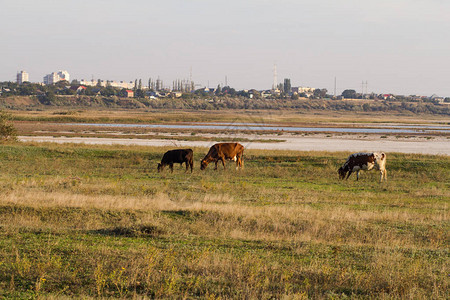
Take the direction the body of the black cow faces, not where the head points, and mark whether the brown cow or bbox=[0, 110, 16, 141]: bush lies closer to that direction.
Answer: the bush

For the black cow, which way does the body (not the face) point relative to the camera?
to the viewer's left

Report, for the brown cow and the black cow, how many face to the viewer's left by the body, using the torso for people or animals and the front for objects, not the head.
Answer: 2

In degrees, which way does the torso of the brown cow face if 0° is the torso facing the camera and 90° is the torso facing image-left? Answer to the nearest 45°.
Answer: approximately 90°

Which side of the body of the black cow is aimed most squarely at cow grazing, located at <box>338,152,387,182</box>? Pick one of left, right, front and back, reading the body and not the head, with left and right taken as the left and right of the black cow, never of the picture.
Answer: back

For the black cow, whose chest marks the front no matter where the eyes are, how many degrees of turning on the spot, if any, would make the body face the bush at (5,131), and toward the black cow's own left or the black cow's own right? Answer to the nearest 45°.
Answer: approximately 45° to the black cow's own right

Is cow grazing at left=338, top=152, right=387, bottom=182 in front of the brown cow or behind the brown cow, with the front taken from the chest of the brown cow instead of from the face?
behind

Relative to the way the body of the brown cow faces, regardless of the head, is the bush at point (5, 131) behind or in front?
in front

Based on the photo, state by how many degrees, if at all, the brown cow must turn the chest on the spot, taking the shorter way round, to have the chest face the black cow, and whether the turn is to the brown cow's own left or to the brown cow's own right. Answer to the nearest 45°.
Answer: approximately 45° to the brown cow's own left

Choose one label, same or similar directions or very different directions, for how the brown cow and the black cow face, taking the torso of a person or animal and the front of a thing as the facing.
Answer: same or similar directions

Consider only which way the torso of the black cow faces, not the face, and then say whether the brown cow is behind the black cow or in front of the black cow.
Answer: behind
